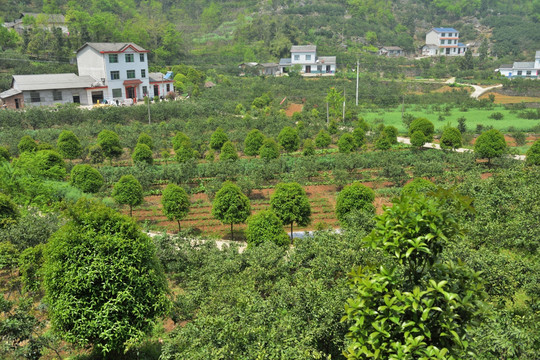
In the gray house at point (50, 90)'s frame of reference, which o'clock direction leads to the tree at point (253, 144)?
The tree is roughly at 11 o'clock from the gray house.

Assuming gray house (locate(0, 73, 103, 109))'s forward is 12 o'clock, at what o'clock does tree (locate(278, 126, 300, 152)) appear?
The tree is roughly at 11 o'clock from the gray house.

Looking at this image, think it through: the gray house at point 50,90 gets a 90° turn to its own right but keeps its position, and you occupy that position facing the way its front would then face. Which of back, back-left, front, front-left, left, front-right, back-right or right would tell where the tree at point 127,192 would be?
left

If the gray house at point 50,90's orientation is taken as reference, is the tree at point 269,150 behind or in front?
in front

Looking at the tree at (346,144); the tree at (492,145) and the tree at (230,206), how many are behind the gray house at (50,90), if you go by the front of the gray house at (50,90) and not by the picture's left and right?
0

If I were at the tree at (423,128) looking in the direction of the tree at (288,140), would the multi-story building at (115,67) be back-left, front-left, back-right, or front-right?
front-right

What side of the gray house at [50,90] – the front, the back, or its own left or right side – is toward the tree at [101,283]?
front

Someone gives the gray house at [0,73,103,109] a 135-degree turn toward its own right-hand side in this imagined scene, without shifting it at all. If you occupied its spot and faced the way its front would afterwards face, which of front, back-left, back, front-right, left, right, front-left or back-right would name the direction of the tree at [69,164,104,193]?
back-left

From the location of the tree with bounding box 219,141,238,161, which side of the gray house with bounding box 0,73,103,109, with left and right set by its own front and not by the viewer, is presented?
front

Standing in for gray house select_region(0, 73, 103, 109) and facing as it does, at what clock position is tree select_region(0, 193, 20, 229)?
The tree is roughly at 12 o'clock from the gray house.

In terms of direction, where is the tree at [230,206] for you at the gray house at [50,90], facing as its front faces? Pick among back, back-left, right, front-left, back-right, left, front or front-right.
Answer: front

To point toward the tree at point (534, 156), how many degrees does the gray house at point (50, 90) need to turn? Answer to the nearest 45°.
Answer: approximately 45° to its left

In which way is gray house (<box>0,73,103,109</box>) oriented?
toward the camera

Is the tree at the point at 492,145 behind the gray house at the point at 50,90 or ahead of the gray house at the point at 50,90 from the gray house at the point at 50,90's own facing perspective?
ahead

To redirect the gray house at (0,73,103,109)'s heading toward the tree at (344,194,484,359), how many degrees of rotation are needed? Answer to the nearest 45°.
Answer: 0° — it already faces it

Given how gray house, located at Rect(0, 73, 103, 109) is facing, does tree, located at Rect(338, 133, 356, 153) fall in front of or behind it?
in front

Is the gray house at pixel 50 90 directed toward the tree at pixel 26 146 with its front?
yes
